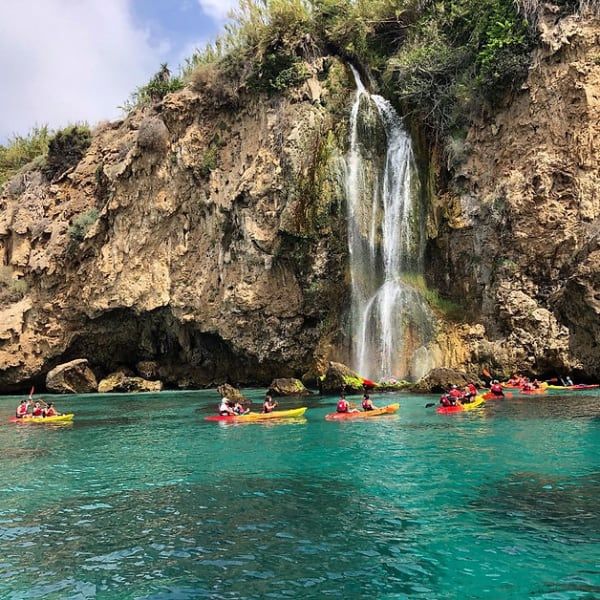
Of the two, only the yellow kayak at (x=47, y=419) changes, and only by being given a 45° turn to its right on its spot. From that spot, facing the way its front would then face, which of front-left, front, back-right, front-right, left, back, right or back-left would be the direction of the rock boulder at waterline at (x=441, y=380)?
front-left

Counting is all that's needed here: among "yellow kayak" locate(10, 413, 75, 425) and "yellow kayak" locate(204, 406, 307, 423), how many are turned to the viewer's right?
2

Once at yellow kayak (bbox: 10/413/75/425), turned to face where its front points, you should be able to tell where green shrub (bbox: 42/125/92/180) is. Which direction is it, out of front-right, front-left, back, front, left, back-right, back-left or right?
left

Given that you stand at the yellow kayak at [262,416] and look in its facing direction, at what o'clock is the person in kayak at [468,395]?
The person in kayak is roughly at 12 o'clock from the yellow kayak.

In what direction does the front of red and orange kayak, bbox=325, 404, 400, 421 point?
to the viewer's right

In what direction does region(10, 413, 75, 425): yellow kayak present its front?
to the viewer's right

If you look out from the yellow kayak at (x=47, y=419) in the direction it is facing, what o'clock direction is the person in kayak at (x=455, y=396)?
The person in kayak is roughly at 1 o'clock from the yellow kayak.

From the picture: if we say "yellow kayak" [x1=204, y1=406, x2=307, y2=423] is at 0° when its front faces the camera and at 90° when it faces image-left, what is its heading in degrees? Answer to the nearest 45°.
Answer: approximately 270°

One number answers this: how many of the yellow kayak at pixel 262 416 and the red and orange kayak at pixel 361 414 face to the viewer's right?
2

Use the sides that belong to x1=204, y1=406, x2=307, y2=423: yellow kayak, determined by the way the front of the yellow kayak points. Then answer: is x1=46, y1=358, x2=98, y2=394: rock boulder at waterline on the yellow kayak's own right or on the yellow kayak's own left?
on the yellow kayak's own left
